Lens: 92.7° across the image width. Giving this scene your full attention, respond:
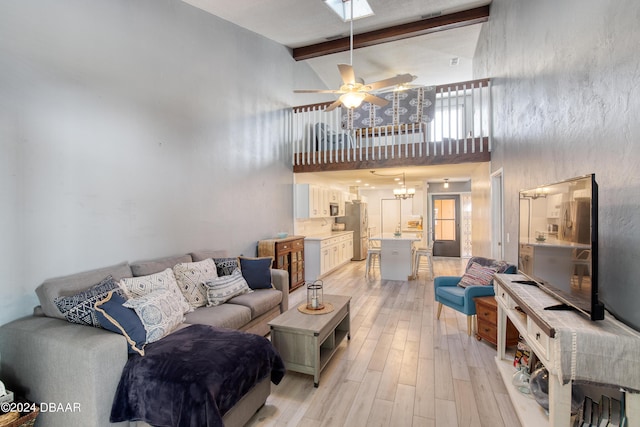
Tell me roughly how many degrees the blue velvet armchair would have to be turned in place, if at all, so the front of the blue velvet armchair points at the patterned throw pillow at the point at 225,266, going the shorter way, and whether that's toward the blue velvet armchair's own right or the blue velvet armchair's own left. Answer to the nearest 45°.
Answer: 0° — it already faces it

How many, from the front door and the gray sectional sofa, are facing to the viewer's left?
0

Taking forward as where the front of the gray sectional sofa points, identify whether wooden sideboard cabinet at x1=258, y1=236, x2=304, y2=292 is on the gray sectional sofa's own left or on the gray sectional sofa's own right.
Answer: on the gray sectional sofa's own left

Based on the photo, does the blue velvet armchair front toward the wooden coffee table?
yes

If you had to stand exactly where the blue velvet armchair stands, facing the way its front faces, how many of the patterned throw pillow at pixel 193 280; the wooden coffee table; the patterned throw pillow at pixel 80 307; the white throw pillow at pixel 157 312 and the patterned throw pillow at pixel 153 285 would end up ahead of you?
5

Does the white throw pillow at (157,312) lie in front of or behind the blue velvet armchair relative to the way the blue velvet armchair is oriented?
in front

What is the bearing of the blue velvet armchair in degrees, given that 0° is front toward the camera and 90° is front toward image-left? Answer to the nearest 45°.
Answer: approximately 45°

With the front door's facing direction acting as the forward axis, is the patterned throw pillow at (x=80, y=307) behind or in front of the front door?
in front

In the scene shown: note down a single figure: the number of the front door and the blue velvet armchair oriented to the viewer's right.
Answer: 0

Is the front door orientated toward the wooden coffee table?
yes

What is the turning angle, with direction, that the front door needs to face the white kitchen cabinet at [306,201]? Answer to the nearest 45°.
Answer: approximately 45° to its right

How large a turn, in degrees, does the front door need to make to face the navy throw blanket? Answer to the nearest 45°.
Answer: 0° — it already faces it

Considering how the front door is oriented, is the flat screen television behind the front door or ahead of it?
ahead

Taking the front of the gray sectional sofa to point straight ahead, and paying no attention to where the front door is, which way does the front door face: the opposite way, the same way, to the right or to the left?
to the right

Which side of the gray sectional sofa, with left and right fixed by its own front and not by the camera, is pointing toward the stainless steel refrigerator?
left

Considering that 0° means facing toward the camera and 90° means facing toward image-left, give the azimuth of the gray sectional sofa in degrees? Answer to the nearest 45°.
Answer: approximately 315°
